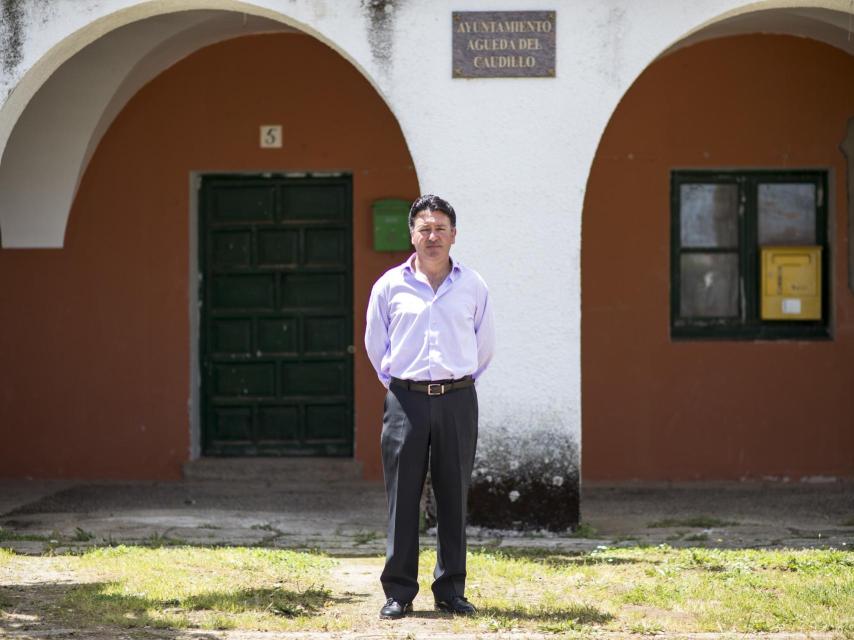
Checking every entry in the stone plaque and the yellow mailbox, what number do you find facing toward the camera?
2

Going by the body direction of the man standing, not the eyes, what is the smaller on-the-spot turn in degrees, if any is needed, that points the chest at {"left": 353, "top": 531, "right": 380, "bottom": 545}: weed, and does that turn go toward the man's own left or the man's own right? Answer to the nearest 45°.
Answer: approximately 180°

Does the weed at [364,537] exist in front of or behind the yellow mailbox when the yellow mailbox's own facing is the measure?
in front

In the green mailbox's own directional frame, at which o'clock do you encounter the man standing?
The man standing is roughly at 12 o'clock from the green mailbox.

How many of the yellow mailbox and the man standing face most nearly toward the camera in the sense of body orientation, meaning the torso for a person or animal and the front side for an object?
2

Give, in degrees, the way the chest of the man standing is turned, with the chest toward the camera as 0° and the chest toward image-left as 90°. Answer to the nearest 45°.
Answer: approximately 0°

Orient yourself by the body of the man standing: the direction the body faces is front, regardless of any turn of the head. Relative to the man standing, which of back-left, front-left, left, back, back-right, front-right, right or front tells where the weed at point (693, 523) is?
back-left

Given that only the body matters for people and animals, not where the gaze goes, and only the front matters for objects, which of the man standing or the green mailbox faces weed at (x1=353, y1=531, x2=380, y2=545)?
the green mailbox

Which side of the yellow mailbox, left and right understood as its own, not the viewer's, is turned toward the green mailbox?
right

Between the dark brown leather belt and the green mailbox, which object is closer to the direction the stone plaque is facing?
the dark brown leather belt
